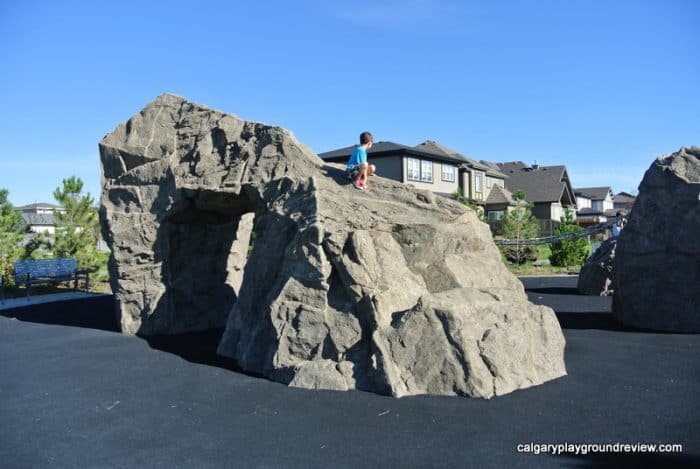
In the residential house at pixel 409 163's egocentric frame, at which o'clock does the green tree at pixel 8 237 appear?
The green tree is roughly at 3 o'clock from the residential house.

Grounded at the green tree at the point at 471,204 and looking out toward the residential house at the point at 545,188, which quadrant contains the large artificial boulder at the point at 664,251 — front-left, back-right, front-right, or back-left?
back-right

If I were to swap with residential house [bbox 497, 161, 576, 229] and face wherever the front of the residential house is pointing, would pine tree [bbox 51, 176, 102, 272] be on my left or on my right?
on my right

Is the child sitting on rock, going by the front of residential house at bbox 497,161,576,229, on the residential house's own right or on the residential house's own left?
on the residential house's own right

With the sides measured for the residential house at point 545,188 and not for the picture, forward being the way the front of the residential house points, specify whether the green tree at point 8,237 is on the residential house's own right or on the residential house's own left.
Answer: on the residential house's own right

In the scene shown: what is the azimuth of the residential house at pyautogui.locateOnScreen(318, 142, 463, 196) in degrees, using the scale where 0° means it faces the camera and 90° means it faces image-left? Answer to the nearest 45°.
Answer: approximately 315°

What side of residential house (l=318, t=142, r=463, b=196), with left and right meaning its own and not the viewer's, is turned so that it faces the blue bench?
right

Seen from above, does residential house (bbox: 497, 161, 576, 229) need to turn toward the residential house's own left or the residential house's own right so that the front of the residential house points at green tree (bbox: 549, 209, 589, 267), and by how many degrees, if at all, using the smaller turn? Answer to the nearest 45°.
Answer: approximately 45° to the residential house's own right

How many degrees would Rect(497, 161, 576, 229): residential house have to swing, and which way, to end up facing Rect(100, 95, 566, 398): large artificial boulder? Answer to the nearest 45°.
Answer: approximately 45° to its right

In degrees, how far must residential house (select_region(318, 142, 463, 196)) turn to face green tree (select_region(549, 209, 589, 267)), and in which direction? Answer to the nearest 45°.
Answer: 0° — it already faces it
